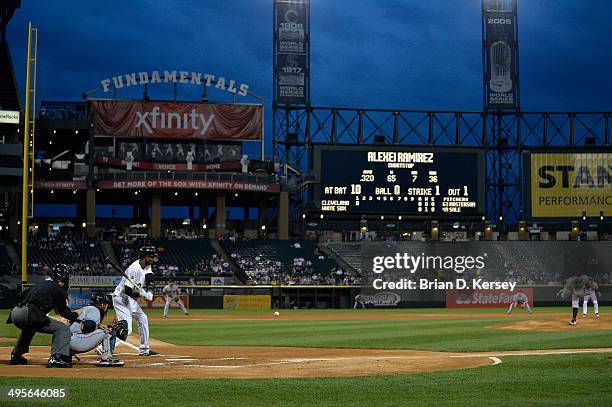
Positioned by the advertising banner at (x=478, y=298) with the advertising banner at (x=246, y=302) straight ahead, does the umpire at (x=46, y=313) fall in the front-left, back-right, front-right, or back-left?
front-left

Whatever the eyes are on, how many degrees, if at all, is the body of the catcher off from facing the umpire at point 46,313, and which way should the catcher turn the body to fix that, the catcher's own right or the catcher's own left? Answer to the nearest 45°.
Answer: approximately 180°

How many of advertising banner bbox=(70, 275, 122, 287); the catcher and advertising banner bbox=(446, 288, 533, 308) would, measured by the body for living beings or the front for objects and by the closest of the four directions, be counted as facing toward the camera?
2

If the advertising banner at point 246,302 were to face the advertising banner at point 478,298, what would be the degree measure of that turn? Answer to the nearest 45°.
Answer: approximately 90° to its left

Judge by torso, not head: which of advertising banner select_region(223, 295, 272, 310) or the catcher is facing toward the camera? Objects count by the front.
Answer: the advertising banner

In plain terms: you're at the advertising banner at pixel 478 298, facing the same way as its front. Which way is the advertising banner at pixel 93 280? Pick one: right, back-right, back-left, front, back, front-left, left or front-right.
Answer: right

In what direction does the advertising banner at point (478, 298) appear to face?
toward the camera

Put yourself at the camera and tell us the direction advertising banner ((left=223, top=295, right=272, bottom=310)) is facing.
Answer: facing the viewer

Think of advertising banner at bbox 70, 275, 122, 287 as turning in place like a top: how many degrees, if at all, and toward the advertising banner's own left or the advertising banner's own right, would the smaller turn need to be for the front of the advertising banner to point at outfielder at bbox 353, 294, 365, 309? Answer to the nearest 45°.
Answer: approximately 90° to the advertising banner's own left

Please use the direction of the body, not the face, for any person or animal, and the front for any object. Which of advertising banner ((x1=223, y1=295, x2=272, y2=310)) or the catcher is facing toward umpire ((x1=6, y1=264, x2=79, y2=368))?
the advertising banner

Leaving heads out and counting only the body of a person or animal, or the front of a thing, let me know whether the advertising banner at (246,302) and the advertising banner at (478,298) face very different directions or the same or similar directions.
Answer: same or similar directions

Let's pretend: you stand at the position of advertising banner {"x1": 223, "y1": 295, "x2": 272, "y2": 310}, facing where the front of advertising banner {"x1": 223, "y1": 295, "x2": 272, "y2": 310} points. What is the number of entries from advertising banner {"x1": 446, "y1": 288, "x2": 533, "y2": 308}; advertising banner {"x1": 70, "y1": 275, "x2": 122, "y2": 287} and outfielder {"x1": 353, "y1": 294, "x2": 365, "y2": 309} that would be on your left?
2

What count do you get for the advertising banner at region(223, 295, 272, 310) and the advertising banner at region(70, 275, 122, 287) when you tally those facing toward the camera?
2
